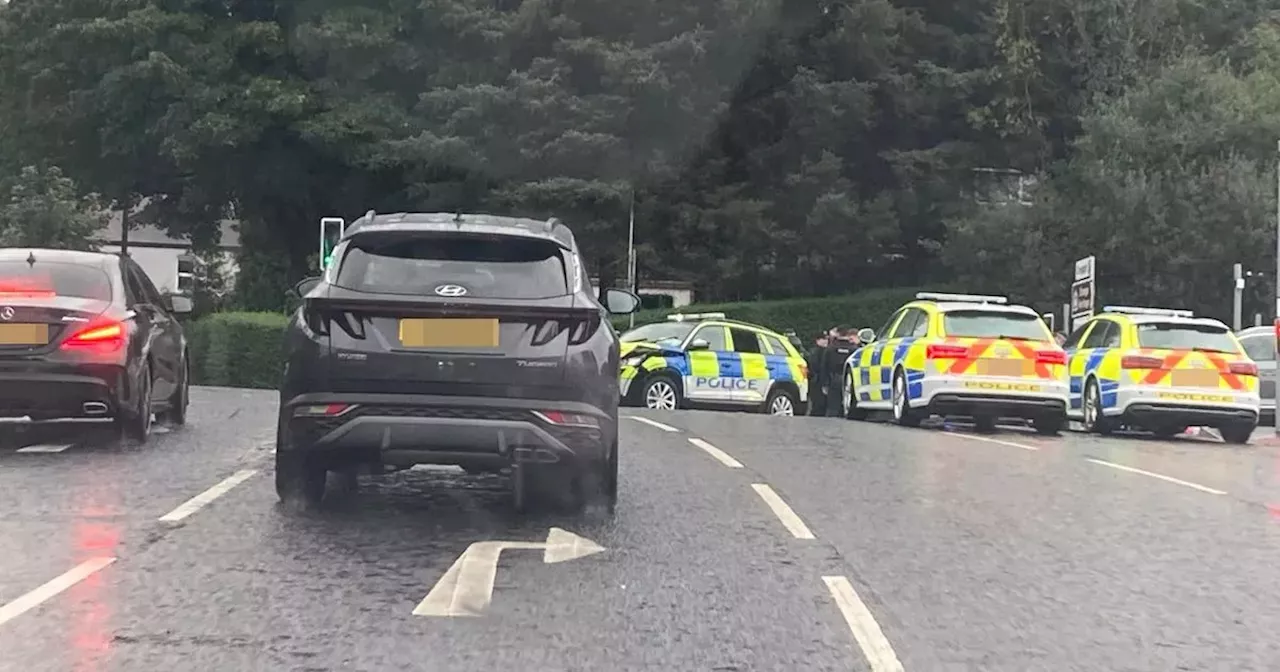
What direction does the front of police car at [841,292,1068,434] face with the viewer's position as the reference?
facing away from the viewer and to the left of the viewer

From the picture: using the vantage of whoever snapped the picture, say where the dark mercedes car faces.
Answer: facing away from the viewer

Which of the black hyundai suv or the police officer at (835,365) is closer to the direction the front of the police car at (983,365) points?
the police officer

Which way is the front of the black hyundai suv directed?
away from the camera

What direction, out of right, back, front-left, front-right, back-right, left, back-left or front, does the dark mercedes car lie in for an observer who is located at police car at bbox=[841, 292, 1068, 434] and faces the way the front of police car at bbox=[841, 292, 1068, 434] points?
left

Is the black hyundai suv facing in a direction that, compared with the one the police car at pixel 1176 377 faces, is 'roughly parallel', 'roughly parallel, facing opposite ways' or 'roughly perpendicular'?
roughly parallel

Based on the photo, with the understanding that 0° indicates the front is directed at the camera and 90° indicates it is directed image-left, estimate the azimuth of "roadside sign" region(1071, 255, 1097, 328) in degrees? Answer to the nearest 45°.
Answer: approximately 45°

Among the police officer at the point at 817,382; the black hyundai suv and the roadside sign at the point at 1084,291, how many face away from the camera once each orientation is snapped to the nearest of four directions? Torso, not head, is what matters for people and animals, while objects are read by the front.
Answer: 1

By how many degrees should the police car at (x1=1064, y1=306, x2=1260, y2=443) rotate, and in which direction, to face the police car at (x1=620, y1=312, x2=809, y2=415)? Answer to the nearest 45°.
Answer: approximately 45° to its left

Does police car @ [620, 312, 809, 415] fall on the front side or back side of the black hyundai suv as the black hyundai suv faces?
on the front side
